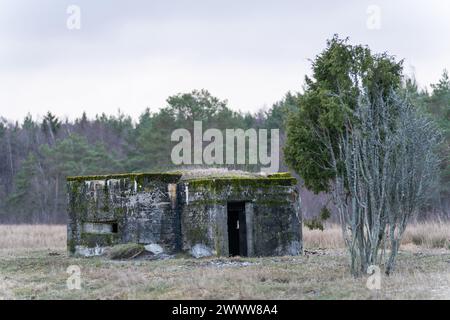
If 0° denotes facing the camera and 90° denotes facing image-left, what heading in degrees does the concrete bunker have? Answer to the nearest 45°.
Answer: approximately 0°

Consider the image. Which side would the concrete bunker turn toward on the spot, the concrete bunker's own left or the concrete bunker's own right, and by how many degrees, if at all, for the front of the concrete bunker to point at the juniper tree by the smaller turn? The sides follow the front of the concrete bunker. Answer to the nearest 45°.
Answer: approximately 45° to the concrete bunker's own left
